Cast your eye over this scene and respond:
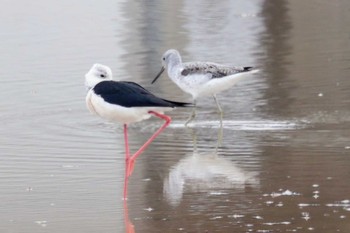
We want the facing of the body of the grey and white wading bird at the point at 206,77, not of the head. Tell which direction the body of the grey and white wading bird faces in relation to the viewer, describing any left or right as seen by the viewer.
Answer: facing to the left of the viewer

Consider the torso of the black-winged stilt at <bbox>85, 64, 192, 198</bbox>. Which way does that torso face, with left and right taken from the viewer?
facing to the left of the viewer
